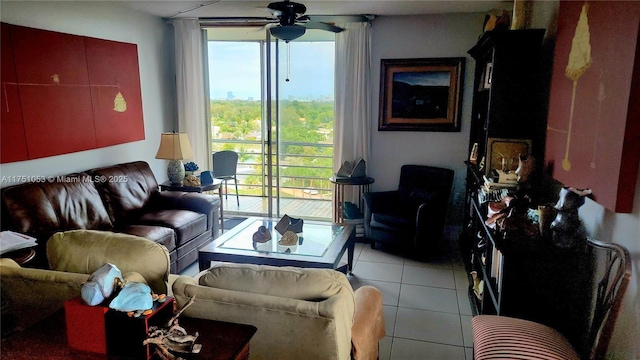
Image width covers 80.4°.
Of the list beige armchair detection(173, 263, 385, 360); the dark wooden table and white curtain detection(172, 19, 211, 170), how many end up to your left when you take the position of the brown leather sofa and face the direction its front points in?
1

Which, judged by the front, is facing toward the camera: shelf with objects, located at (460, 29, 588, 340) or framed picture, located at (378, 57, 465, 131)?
the framed picture

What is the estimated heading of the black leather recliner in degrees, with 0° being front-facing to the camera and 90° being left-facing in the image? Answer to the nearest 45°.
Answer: approximately 45°

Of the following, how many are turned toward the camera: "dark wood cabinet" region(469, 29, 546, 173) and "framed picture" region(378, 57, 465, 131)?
1

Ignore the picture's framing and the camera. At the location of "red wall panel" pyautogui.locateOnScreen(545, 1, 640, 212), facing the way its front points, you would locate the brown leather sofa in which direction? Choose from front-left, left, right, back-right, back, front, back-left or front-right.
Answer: front-right

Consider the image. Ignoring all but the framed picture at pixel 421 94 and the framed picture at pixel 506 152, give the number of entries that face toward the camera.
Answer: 2

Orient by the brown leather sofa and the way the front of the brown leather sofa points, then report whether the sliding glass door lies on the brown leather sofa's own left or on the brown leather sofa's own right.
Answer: on the brown leather sofa's own left

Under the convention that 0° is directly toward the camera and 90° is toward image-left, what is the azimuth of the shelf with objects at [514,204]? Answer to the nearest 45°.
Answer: approximately 90°

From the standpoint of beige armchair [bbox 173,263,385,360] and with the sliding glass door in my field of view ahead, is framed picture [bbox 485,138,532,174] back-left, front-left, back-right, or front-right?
front-right

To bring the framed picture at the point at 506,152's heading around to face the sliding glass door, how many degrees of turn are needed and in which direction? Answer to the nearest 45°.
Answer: approximately 135° to its right

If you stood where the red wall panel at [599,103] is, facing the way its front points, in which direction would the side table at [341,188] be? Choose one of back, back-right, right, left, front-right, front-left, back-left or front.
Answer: right

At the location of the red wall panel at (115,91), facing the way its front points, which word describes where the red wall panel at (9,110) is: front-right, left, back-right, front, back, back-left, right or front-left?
right

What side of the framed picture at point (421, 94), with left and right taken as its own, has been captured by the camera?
front

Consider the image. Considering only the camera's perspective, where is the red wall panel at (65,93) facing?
facing the viewer and to the right of the viewer

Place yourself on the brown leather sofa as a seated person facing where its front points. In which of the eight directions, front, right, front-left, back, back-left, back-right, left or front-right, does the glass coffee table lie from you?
front

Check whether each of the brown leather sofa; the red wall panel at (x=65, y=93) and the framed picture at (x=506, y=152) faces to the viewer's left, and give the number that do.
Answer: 0
